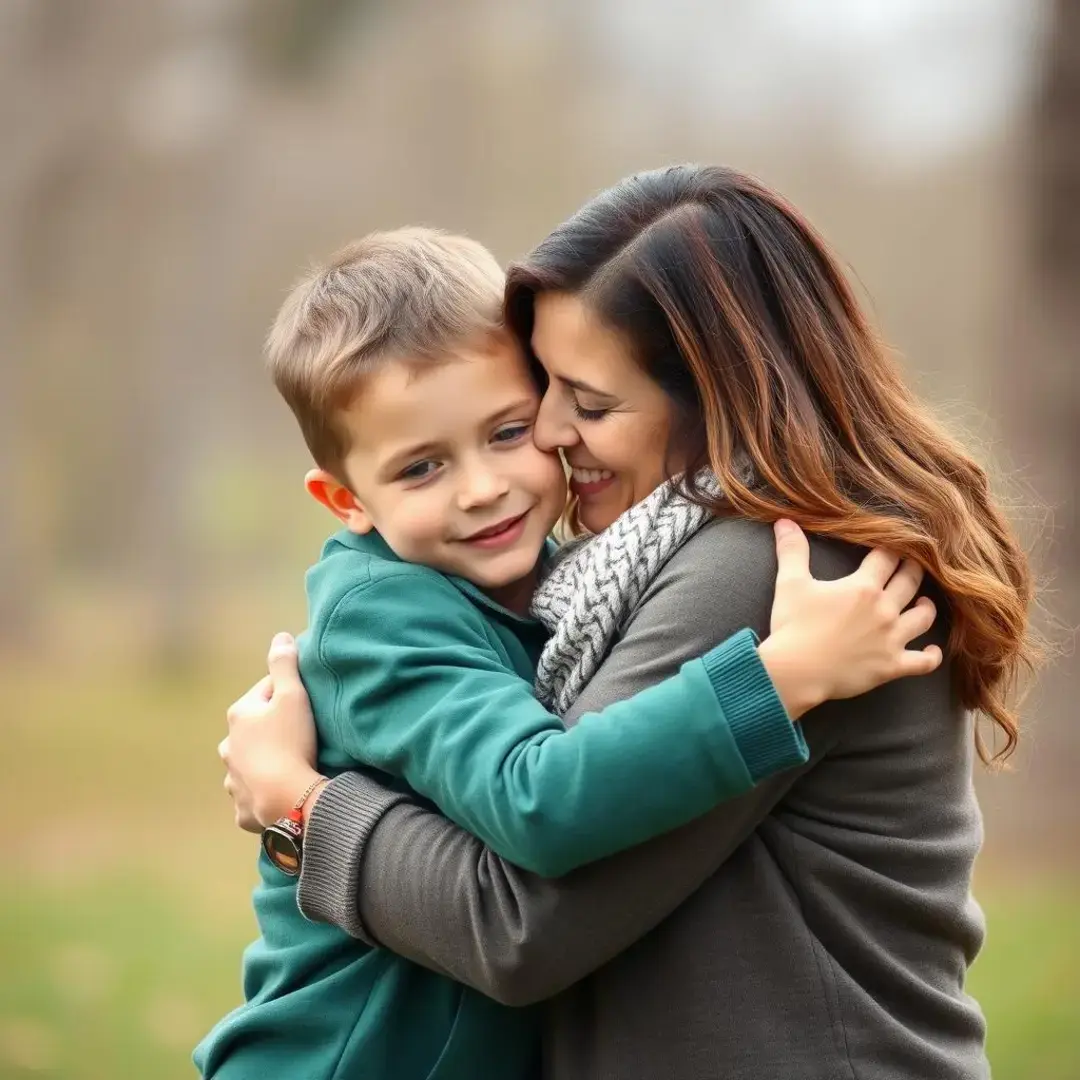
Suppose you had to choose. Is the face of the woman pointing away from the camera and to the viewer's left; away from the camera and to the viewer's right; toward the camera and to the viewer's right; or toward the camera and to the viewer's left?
toward the camera and to the viewer's left

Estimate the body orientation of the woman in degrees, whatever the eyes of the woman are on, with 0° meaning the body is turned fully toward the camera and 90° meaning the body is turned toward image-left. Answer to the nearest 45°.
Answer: approximately 90°
